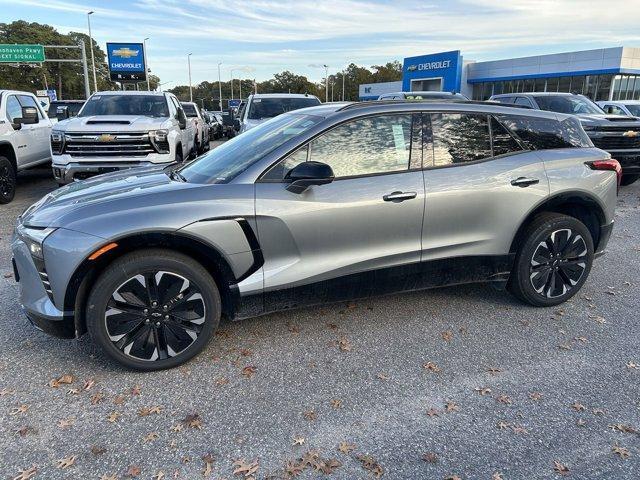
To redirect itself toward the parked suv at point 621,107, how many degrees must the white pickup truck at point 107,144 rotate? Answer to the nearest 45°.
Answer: approximately 90° to its left

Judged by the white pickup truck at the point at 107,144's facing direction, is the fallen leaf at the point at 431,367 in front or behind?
in front

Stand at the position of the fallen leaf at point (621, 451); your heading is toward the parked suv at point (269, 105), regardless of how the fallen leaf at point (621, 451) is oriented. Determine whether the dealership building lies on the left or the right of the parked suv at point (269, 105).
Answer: right

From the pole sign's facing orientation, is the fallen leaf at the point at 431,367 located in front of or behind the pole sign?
in front

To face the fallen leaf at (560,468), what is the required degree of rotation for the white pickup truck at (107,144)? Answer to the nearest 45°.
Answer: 0° — it already faces it

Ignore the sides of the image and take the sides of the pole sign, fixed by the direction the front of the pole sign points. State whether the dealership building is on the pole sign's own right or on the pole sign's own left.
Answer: on the pole sign's own left

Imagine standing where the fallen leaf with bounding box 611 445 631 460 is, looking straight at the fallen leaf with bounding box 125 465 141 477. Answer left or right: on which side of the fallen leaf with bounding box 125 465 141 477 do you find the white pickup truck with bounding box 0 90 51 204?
right

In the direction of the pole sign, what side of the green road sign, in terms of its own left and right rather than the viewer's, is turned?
left

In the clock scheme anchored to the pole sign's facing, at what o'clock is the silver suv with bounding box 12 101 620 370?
The silver suv is roughly at 12 o'clock from the pole sign.

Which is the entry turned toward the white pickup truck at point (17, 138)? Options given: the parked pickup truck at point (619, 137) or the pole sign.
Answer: the pole sign

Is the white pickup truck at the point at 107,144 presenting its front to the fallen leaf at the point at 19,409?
yes

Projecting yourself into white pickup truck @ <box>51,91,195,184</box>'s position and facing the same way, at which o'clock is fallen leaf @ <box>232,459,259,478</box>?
The fallen leaf is roughly at 12 o'clock from the white pickup truck.
